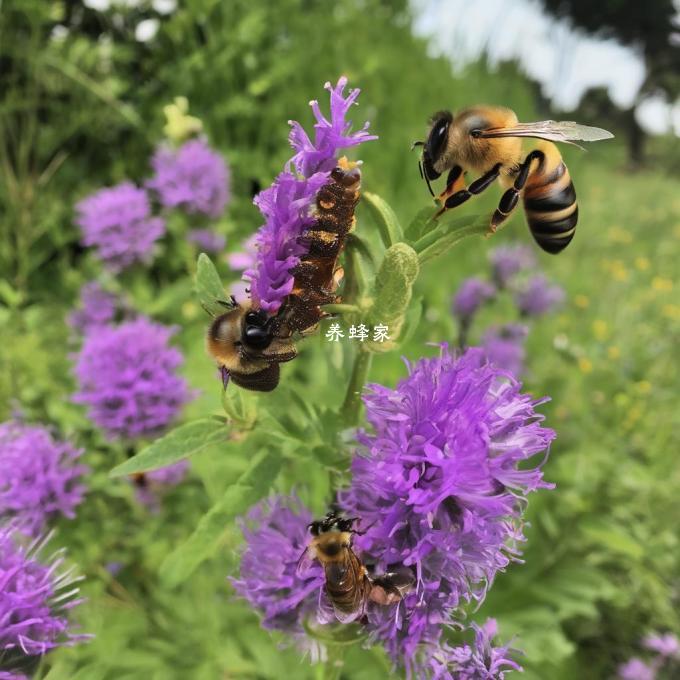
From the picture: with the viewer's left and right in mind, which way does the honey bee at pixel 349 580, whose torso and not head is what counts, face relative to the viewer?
facing away from the viewer

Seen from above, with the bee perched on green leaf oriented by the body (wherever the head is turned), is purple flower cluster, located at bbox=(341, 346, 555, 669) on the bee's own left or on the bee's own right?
on the bee's own left

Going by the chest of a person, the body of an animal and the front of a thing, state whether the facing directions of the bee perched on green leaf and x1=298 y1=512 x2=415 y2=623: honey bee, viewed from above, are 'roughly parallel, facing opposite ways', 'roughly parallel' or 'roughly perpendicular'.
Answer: roughly perpendicular

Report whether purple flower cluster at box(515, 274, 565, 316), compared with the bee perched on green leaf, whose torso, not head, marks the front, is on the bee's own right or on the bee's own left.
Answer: on the bee's own right

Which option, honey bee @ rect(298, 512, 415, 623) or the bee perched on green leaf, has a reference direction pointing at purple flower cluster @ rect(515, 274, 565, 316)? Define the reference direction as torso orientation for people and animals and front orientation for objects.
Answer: the honey bee

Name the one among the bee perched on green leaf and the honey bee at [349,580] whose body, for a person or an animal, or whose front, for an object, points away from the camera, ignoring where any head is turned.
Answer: the honey bee

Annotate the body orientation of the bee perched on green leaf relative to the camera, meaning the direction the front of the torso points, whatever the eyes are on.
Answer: to the viewer's left

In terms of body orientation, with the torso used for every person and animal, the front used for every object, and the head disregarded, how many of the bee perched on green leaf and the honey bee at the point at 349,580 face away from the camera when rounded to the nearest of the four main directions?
1
